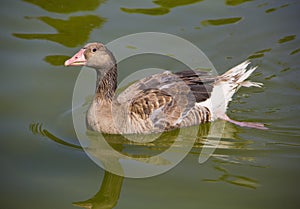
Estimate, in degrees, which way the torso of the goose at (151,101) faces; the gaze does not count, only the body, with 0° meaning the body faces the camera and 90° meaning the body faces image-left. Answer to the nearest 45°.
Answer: approximately 90°
